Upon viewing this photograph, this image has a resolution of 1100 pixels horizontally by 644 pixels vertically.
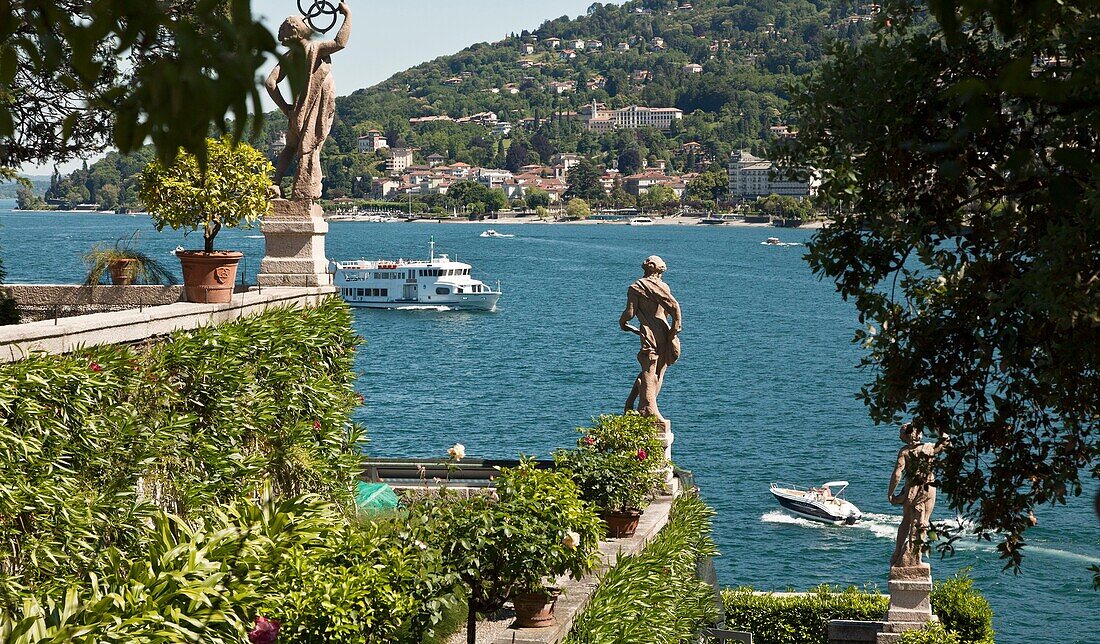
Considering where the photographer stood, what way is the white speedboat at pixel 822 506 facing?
facing away from the viewer and to the left of the viewer

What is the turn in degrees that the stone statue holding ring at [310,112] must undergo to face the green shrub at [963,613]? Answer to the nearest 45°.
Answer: approximately 135° to its right

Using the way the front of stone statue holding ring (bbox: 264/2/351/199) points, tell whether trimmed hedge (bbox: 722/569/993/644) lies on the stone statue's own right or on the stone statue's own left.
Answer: on the stone statue's own right

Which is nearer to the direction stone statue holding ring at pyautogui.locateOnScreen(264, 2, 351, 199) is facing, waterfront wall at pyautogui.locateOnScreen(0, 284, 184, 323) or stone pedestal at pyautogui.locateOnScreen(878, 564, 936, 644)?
the waterfront wall

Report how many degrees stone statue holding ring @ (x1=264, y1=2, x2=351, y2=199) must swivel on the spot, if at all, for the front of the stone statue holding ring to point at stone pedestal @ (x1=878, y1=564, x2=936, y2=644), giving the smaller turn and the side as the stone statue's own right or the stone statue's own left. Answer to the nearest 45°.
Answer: approximately 135° to the stone statue's own right

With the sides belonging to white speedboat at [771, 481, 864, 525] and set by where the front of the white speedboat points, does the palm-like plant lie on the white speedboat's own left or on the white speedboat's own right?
on the white speedboat's own left

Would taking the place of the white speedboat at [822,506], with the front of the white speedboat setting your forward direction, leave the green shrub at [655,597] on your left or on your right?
on your left
